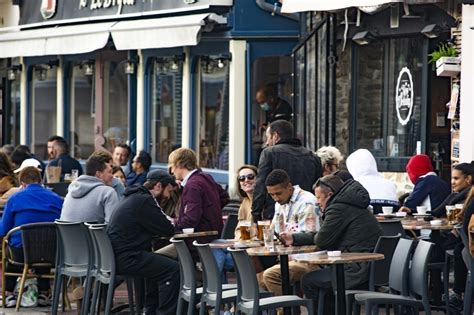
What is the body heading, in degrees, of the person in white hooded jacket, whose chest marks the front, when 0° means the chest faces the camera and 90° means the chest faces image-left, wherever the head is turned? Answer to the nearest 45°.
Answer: approximately 135°

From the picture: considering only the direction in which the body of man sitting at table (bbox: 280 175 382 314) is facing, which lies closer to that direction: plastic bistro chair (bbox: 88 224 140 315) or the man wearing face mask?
the plastic bistro chair

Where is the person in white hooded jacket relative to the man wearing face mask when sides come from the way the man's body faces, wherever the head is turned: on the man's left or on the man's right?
on the man's left

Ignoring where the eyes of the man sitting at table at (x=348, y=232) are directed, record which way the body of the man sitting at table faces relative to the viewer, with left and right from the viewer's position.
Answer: facing to the left of the viewer

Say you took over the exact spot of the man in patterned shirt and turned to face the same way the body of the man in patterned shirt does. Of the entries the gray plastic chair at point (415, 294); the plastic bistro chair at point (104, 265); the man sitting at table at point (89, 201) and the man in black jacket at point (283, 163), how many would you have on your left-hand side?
1

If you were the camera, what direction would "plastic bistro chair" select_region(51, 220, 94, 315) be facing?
facing away from the viewer and to the right of the viewer
